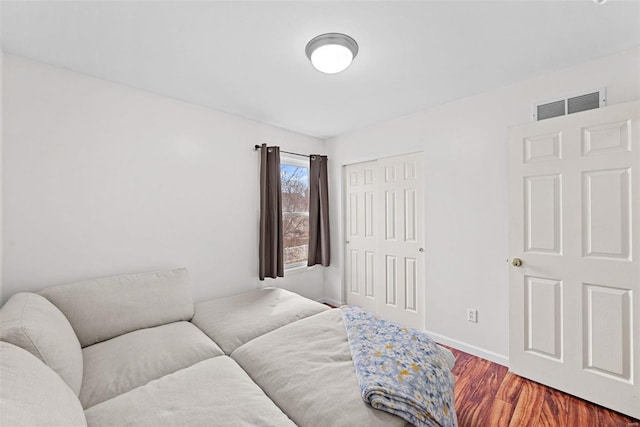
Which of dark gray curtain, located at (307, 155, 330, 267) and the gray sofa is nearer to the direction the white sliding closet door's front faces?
the gray sofa

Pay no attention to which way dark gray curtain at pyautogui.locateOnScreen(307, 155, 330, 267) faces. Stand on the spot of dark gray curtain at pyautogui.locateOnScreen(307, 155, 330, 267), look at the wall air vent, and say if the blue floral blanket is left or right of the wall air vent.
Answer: right

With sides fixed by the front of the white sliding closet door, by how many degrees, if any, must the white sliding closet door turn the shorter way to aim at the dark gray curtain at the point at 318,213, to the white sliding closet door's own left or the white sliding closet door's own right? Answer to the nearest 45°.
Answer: approximately 45° to the white sliding closet door's own right

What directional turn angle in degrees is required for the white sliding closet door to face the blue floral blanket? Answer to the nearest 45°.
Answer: approximately 45° to its left

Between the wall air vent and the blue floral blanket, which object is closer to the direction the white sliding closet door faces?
the blue floral blanket

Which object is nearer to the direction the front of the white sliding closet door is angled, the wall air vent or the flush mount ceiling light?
the flush mount ceiling light

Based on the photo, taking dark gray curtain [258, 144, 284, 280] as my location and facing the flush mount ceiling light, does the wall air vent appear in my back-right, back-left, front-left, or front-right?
front-left

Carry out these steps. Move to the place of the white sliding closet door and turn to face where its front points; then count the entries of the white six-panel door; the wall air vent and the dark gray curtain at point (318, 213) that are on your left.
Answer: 2

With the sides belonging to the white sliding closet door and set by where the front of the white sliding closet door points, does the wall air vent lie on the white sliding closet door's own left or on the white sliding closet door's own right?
on the white sliding closet door's own left

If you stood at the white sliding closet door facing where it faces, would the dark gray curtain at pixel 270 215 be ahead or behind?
ahead

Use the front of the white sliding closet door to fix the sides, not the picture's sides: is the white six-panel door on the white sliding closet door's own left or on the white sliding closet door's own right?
on the white sliding closet door's own left

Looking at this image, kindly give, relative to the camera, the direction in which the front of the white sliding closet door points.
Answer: facing the viewer and to the left of the viewer

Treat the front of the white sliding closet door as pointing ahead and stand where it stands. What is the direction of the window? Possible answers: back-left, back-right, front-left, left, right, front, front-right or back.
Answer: front-right

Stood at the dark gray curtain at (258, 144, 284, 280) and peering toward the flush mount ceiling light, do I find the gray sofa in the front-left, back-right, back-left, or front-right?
front-right

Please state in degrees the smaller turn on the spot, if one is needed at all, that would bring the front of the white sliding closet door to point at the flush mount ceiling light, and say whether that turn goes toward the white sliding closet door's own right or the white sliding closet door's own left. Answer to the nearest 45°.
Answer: approximately 45° to the white sliding closet door's own left

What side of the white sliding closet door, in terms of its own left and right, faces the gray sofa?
front
